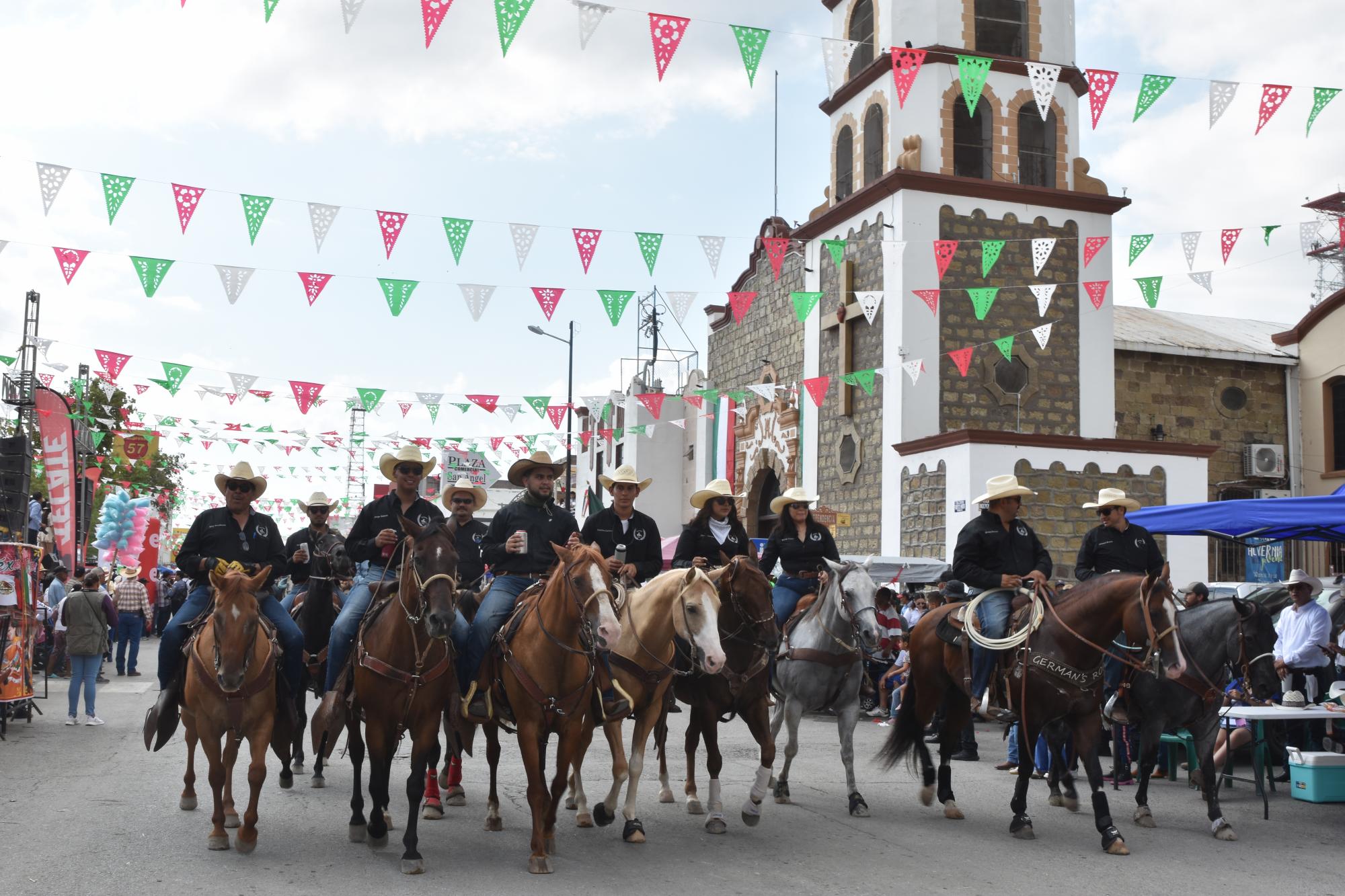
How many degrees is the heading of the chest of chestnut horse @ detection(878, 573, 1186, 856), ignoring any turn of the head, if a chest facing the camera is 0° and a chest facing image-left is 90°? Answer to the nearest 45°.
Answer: approximately 315°

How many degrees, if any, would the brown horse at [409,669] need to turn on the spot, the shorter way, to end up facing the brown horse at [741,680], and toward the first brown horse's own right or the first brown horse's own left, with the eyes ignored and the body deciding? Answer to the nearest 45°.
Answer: approximately 45° to the first brown horse's own left

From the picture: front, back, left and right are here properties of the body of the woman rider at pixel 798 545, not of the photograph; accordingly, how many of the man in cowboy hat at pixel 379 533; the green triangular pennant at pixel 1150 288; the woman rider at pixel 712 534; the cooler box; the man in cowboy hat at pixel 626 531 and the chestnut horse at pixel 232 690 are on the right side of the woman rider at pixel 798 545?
4

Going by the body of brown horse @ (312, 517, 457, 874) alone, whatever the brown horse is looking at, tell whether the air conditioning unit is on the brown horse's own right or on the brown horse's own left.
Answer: on the brown horse's own left

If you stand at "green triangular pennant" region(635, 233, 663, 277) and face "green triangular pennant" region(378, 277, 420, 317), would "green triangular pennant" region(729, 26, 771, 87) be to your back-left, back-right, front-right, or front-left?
back-left

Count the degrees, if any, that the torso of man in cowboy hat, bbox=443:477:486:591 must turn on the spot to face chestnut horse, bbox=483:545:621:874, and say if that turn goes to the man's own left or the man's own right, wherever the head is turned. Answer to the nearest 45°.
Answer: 0° — they already face it

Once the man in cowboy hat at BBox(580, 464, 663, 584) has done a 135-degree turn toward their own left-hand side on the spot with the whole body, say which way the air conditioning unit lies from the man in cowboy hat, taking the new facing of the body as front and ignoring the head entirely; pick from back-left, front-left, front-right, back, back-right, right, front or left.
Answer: front

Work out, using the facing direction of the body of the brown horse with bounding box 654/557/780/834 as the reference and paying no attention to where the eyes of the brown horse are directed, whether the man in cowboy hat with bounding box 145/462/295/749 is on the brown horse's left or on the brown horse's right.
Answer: on the brown horse's right
